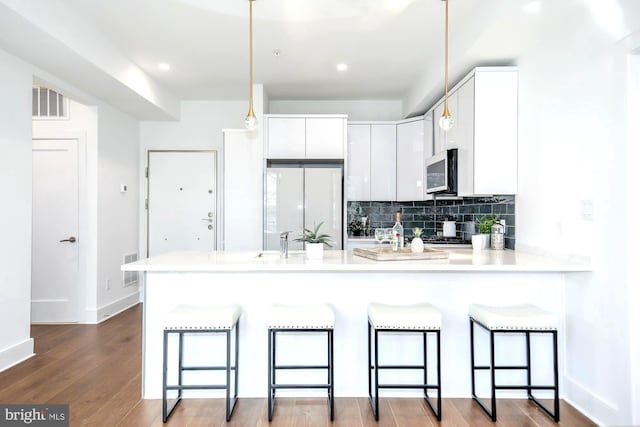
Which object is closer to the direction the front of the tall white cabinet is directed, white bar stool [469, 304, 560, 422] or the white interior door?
the white bar stool

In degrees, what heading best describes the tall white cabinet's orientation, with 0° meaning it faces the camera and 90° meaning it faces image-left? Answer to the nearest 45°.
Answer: approximately 0°

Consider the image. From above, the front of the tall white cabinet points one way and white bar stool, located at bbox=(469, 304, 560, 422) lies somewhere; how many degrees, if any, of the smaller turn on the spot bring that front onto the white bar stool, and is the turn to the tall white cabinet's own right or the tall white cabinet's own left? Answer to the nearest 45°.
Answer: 0° — it already faces it

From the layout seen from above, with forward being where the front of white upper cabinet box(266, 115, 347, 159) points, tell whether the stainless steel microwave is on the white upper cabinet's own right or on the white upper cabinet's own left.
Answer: on the white upper cabinet's own left

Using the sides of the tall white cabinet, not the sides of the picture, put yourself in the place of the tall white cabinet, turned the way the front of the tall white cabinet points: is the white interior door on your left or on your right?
on your right

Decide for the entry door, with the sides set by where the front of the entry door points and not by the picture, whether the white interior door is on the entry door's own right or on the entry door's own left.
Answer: on the entry door's own right
